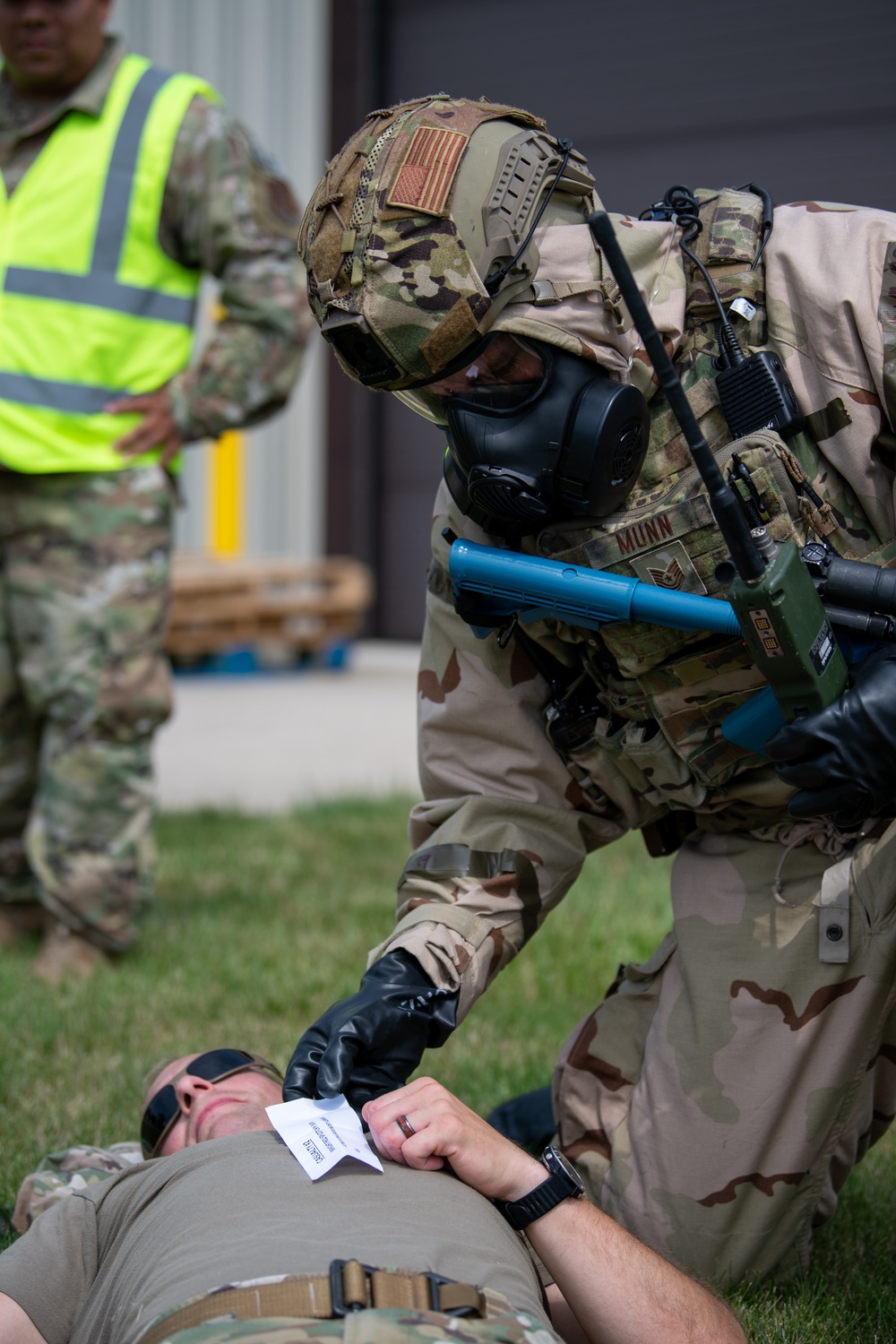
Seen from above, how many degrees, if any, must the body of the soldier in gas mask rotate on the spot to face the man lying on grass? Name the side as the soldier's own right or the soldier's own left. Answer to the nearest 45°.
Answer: approximately 45° to the soldier's own left

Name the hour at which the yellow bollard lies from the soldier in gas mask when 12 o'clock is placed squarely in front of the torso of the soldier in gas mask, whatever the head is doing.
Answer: The yellow bollard is roughly at 4 o'clock from the soldier in gas mask.

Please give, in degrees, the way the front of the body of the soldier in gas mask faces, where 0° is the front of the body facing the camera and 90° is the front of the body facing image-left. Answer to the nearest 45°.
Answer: approximately 45°

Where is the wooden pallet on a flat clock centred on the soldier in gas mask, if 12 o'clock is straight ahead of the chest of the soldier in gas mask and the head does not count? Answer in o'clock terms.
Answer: The wooden pallet is roughly at 4 o'clock from the soldier in gas mask.

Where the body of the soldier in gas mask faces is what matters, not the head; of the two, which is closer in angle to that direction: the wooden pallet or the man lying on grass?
the man lying on grass

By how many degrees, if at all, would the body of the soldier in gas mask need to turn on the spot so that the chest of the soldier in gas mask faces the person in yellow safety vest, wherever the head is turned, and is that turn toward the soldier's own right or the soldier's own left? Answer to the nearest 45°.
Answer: approximately 90° to the soldier's own right
